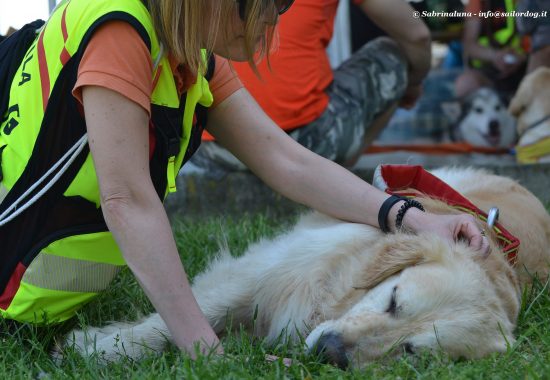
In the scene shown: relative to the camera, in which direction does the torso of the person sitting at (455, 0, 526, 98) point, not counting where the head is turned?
toward the camera

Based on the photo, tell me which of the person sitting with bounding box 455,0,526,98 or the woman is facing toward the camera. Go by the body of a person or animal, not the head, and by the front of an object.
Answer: the person sitting

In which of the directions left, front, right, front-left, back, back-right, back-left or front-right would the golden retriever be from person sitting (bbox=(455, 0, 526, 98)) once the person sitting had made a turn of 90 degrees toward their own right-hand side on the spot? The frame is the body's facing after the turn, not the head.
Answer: left

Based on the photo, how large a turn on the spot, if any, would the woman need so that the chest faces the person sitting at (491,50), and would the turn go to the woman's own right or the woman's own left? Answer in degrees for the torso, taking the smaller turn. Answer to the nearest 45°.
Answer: approximately 45° to the woman's own left

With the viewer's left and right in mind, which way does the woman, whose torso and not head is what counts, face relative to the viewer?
facing to the right of the viewer

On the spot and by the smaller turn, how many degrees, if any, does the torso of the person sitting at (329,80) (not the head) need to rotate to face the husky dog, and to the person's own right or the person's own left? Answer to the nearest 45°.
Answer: approximately 45° to the person's own left

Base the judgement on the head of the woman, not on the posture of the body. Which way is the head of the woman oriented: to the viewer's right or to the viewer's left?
to the viewer's right

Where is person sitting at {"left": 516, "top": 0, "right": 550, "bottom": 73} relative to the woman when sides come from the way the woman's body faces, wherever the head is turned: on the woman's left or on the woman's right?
on the woman's left

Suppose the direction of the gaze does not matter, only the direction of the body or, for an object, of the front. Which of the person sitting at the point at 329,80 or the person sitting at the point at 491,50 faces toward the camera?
the person sitting at the point at 491,50
